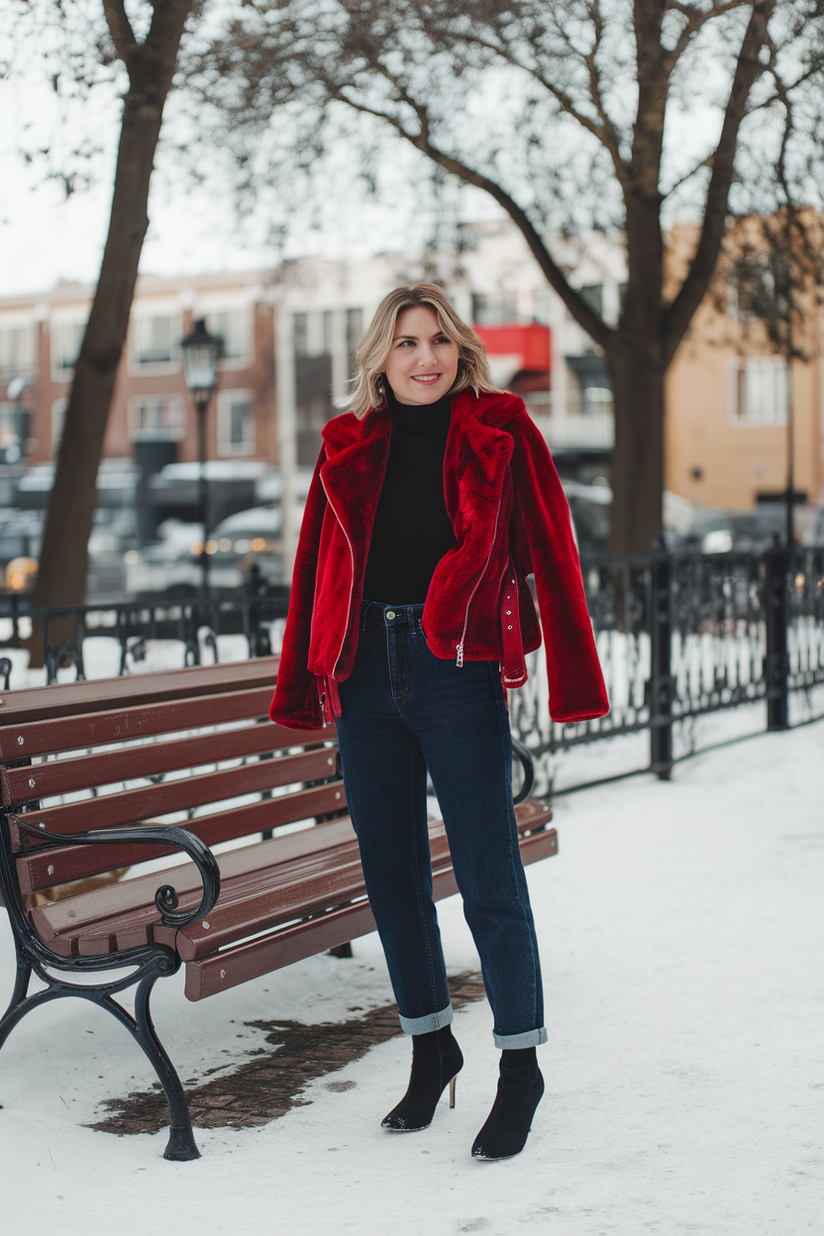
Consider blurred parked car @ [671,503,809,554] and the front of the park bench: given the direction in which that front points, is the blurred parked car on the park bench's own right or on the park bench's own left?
on the park bench's own left

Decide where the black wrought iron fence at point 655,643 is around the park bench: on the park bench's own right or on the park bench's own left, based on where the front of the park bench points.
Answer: on the park bench's own left

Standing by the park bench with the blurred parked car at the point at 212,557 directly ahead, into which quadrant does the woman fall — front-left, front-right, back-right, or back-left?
back-right

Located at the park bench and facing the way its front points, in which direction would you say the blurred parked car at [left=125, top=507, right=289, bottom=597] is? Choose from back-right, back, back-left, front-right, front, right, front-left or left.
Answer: back-left

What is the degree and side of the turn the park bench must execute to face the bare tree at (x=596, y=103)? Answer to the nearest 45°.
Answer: approximately 135° to its left

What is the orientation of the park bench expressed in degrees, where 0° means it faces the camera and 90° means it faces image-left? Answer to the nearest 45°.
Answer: approximately 315°
